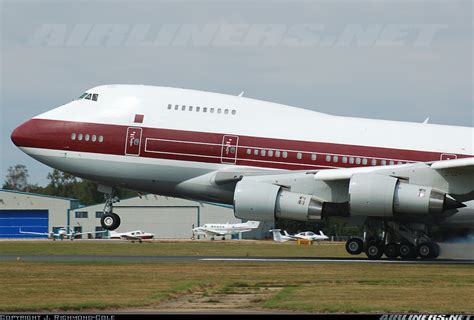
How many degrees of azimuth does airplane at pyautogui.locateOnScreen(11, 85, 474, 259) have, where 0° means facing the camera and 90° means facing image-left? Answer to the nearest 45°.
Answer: approximately 90°
